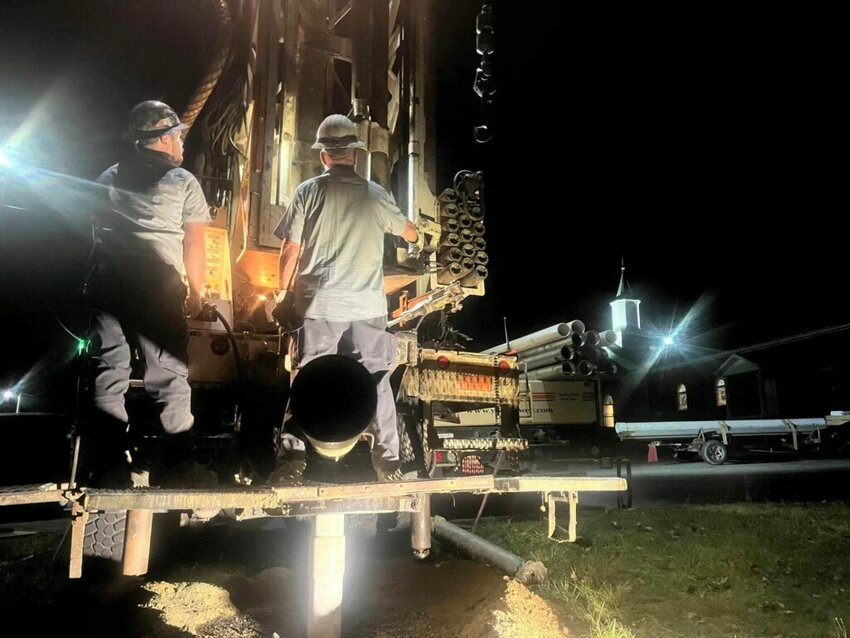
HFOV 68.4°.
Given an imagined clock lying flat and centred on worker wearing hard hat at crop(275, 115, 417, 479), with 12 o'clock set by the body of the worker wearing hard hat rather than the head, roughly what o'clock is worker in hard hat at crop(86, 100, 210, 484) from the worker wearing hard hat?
The worker in hard hat is roughly at 9 o'clock from the worker wearing hard hat.

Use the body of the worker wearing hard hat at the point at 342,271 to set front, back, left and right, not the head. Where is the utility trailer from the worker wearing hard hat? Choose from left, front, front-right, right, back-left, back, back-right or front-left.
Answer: front-right

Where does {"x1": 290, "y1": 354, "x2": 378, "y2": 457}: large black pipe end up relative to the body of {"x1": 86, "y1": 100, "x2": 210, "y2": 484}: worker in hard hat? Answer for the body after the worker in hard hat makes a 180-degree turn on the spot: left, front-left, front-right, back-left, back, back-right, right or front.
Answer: left

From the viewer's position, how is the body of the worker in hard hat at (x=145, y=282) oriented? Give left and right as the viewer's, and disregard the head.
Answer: facing away from the viewer and to the right of the viewer

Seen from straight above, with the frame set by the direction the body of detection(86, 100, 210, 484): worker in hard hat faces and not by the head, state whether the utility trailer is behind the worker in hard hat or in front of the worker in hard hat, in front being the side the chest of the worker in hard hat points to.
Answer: in front

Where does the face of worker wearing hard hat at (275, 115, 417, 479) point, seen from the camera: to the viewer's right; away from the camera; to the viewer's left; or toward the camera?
away from the camera

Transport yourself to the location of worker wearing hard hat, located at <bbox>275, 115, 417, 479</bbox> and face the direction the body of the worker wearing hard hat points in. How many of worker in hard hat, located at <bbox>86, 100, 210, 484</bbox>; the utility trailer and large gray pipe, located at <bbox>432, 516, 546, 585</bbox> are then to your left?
1

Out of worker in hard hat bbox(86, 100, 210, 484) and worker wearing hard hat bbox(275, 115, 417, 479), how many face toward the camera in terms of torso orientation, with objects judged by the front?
0

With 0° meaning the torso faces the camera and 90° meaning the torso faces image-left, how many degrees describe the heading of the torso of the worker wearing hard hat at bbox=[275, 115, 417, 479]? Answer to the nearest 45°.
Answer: approximately 180°
